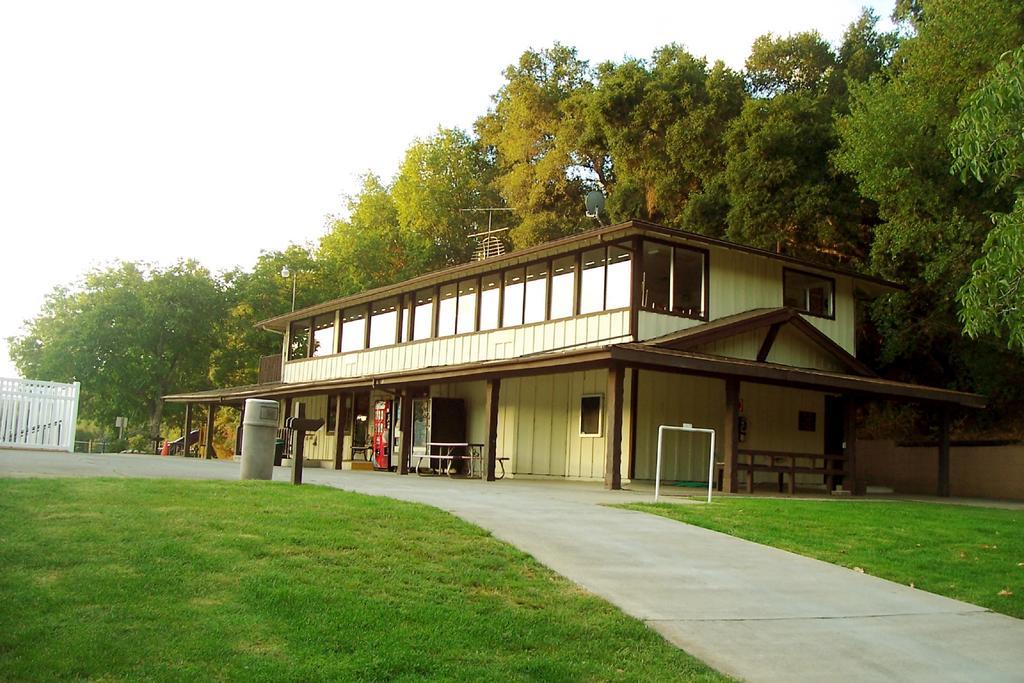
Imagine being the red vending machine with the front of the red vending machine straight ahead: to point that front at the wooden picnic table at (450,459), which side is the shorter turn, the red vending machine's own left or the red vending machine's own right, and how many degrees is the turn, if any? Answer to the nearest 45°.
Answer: approximately 90° to the red vending machine's own left

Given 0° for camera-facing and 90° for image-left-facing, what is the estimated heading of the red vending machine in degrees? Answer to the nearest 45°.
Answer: approximately 45°

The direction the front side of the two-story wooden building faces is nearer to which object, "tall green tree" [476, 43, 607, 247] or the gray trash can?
the gray trash can

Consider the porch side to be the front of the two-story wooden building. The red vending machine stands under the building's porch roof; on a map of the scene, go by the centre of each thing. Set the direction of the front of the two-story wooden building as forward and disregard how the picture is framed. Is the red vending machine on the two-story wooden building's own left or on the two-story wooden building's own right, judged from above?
on the two-story wooden building's own right

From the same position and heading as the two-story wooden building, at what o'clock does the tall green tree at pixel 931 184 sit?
The tall green tree is roughly at 7 o'clock from the two-story wooden building.

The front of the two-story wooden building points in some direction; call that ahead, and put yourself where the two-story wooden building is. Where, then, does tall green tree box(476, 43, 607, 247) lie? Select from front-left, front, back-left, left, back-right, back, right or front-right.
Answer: back-right

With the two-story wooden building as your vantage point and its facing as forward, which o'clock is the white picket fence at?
The white picket fence is roughly at 1 o'clock from the two-story wooden building.

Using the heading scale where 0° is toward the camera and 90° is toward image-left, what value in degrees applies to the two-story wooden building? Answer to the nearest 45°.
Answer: approximately 45°

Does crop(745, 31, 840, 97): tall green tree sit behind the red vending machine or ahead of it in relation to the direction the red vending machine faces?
behind
